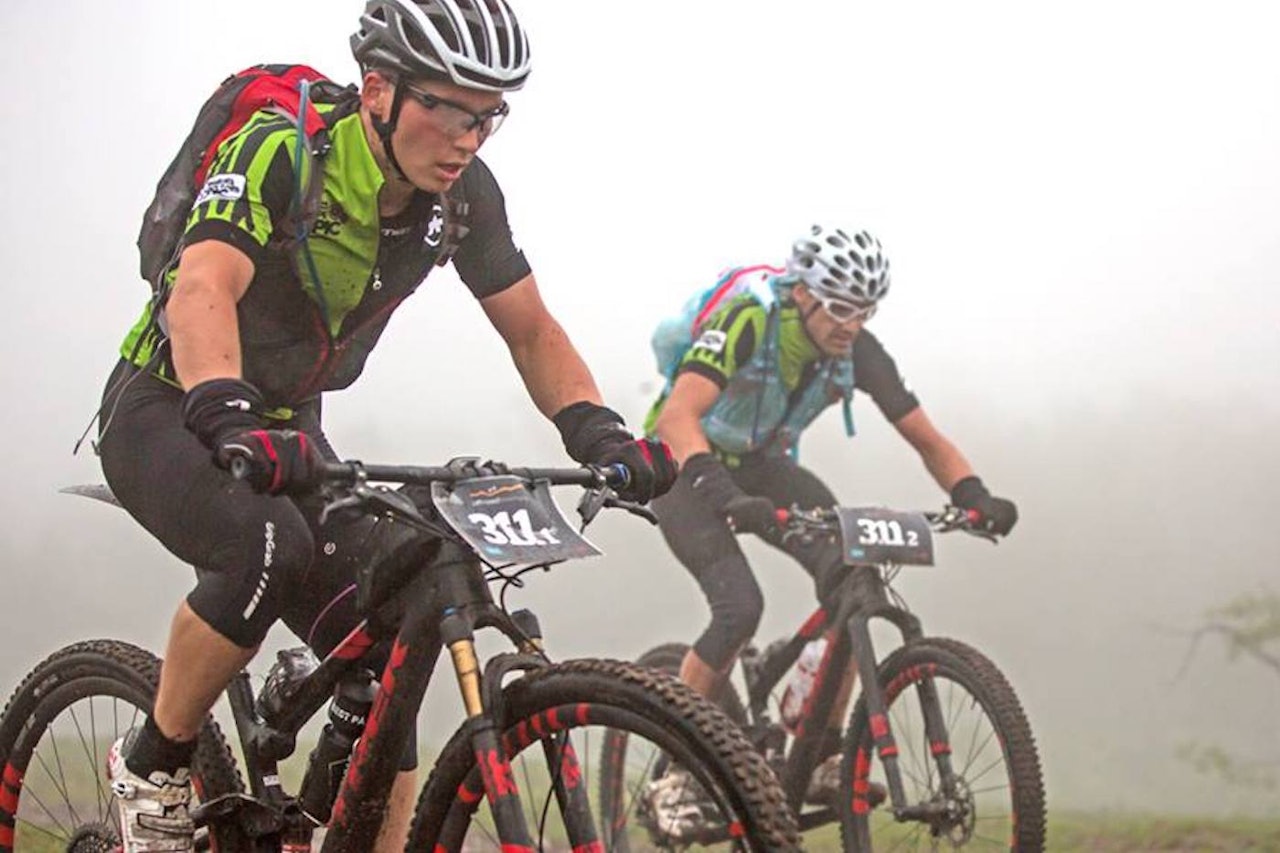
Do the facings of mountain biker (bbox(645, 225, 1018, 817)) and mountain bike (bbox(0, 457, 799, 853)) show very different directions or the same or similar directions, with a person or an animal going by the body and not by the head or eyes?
same or similar directions

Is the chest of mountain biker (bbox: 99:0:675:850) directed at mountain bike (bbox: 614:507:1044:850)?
no

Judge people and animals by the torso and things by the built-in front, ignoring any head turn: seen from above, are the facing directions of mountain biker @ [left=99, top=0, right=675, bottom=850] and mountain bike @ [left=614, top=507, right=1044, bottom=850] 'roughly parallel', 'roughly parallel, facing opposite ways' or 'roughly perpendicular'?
roughly parallel

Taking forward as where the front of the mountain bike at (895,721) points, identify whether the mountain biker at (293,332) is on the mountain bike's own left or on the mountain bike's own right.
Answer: on the mountain bike's own right

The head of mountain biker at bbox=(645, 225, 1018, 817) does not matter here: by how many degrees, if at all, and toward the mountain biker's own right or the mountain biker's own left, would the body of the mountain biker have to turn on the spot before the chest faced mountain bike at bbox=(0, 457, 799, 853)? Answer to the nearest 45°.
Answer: approximately 45° to the mountain biker's own right

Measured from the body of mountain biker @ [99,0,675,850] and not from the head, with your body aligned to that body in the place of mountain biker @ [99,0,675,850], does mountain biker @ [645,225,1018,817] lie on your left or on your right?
on your left

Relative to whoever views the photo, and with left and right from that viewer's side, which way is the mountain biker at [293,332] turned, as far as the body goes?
facing the viewer and to the right of the viewer

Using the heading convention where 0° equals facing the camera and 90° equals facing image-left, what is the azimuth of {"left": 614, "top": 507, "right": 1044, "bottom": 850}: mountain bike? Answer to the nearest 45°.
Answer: approximately 315°

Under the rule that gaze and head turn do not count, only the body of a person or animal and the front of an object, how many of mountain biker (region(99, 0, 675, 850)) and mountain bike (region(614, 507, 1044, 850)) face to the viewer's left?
0

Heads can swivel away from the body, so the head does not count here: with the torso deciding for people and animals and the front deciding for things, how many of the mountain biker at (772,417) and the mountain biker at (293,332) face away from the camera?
0
